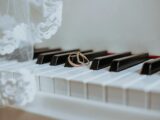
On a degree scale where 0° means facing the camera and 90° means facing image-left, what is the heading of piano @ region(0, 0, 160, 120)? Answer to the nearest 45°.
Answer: approximately 45°
